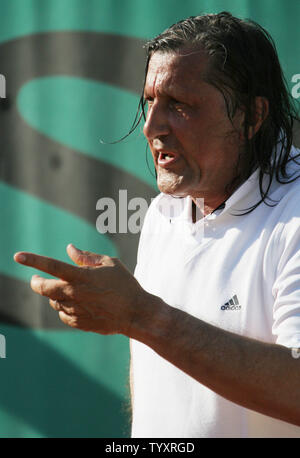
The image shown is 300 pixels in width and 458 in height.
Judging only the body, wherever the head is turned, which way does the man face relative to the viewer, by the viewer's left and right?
facing the viewer and to the left of the viewer
